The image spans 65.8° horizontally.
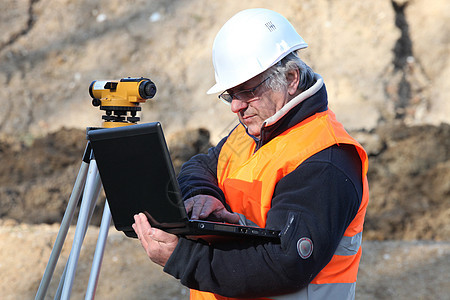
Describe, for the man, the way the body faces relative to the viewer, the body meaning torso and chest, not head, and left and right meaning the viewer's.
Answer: facing the viewer and to the left of the viewer
